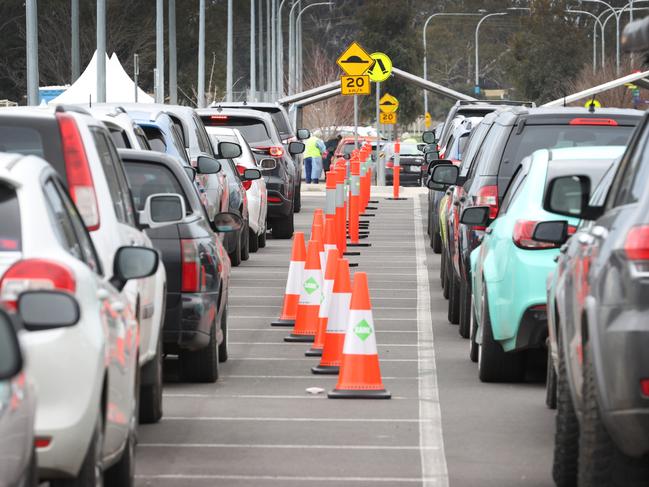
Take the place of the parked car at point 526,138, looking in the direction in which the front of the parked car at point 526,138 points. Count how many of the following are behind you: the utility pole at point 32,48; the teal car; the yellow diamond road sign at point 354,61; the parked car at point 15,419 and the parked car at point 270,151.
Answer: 2

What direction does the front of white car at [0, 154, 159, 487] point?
away from the camera

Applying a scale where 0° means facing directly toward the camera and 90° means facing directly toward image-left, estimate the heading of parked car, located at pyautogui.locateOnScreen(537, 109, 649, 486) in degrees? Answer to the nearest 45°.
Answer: approximately 180°

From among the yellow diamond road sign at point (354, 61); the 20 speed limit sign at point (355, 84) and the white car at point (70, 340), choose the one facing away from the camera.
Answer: the white car

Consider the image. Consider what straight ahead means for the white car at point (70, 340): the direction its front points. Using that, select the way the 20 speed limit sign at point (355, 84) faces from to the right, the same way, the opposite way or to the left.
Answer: the opposite way

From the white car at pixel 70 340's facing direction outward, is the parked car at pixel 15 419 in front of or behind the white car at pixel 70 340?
behind

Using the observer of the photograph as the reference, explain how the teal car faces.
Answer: facing away from the viewer

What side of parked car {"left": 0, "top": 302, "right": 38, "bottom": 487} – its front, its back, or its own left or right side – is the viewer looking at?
back

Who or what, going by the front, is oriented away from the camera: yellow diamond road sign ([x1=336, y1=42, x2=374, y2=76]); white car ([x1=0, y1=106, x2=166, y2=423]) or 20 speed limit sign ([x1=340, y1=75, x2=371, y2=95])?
the white car

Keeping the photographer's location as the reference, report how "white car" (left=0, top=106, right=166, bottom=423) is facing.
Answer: facing away from the viewer

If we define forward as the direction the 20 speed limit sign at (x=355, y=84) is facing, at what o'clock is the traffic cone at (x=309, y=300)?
The traffic cone is roughly at 12 o'clock from the 20 speed limit sign.

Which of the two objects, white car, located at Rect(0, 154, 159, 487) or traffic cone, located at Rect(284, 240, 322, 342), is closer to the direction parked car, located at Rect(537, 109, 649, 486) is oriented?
the traffic cone

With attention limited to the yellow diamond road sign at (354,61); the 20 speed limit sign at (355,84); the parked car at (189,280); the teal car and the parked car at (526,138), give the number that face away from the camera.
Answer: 3

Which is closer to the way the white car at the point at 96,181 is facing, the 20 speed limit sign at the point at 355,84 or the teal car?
the 20 speed limit sign

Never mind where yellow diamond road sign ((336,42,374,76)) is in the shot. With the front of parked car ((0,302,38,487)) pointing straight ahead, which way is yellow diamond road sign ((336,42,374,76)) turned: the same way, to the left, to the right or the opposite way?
the opposite way

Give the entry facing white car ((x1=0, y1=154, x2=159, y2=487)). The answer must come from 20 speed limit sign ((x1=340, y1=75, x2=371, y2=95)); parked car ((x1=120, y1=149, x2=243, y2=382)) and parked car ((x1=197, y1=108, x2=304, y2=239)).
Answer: the 20 speed limit sign

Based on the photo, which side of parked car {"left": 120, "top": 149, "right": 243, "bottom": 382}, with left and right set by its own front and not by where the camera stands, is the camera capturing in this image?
back

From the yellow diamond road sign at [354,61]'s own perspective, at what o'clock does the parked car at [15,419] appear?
The parked car is roughly at 12 o'clock from the yellow diamond road sign.
